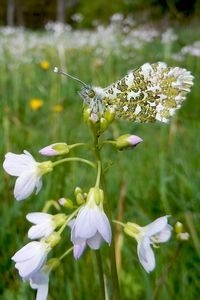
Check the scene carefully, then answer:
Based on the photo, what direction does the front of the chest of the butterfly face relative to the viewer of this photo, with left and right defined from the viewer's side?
facing to the left of the viewer
